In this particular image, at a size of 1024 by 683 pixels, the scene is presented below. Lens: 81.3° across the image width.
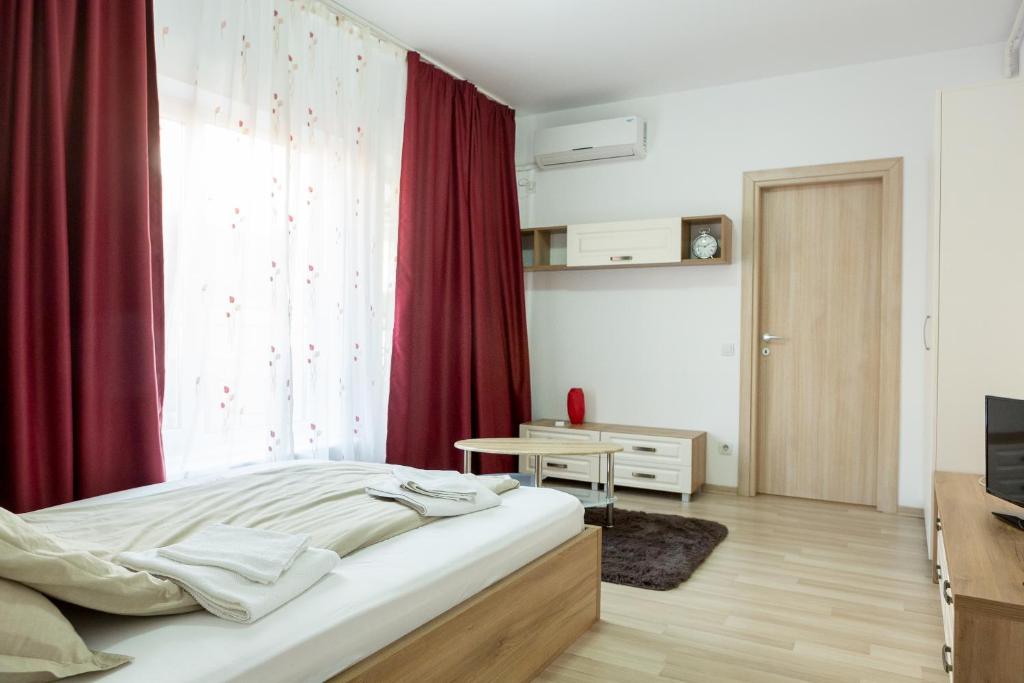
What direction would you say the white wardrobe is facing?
to the viewer's left

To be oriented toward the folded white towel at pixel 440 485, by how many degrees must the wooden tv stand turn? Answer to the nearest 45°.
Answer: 0° — it already faces it

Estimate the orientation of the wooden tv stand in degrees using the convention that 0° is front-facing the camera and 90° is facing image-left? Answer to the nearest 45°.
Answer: approximately 90°

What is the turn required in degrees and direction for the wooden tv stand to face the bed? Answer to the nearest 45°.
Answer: approximately 45° to its left

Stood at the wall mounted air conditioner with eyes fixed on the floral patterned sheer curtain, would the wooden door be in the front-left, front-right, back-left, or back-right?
back-left

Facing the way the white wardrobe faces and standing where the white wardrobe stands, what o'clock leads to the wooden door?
The wooden door is roughly at 2 o'clock from the white wardrobe.
